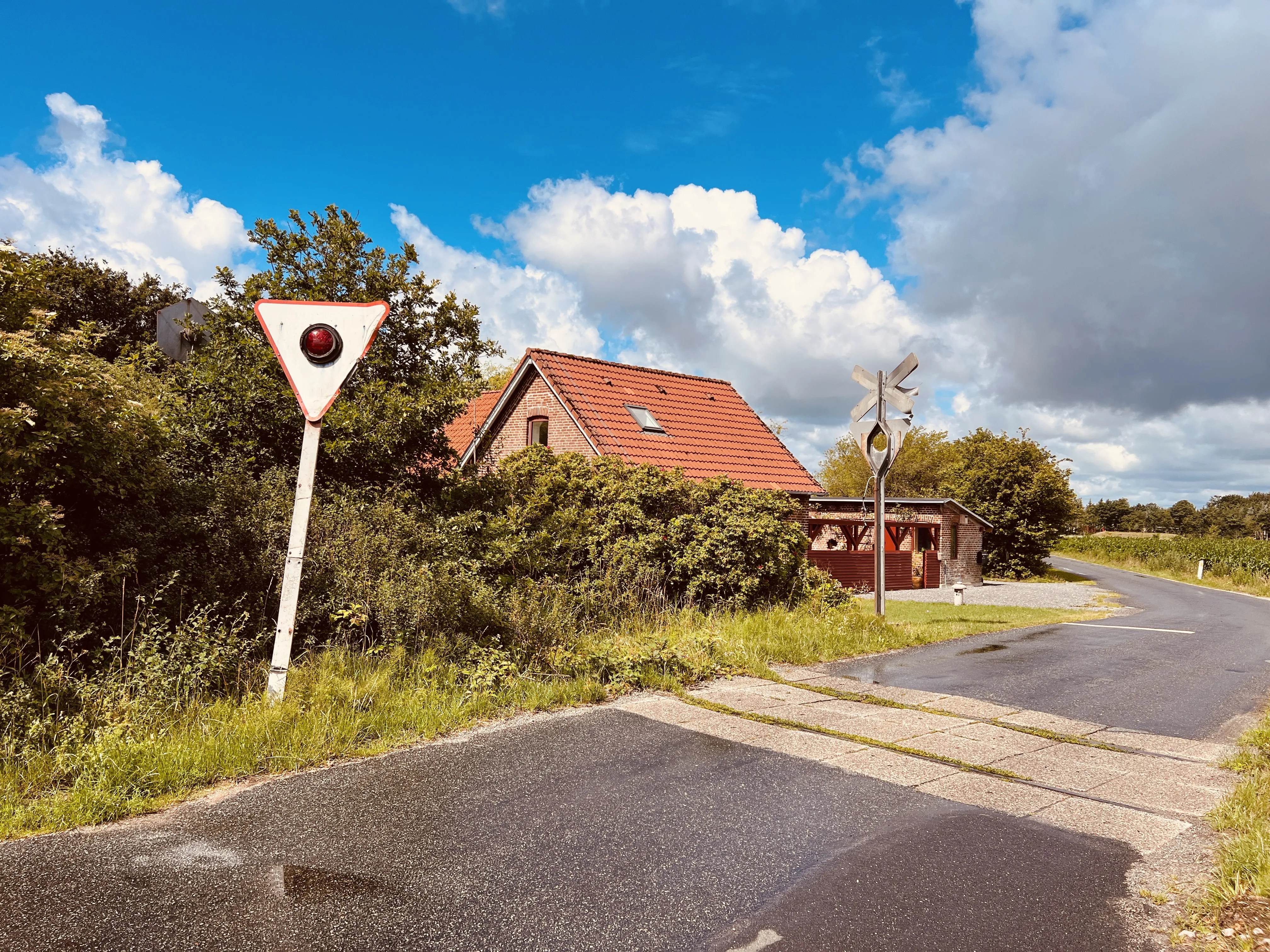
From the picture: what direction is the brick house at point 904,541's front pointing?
toward the camera

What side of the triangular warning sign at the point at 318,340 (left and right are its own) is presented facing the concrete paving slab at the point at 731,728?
left

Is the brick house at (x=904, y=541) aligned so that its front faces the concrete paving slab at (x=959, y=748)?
yes

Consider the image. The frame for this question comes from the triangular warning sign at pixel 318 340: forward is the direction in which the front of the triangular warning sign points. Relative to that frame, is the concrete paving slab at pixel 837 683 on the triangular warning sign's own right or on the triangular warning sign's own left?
on the triangular warning sign's own left

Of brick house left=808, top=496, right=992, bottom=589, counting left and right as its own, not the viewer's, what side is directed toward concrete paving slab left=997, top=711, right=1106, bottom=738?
front

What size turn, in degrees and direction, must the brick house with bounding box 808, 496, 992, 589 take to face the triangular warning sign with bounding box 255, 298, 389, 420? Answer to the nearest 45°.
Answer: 0° — it already faces it

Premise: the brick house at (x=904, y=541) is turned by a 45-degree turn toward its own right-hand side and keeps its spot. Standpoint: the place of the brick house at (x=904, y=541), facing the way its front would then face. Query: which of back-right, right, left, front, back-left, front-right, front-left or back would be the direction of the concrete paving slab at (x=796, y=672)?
front-left

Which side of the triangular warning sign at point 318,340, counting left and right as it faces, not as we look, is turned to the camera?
front
